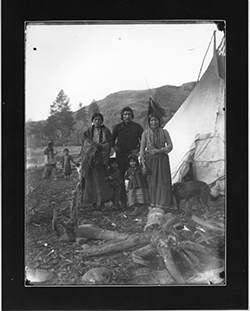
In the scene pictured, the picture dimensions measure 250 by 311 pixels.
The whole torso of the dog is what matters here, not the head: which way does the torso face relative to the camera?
to the viewer's left

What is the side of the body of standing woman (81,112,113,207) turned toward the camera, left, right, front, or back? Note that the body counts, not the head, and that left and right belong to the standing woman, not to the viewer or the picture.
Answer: front

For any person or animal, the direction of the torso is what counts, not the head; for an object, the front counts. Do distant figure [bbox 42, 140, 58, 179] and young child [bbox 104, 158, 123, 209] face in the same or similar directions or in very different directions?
same or similar directions

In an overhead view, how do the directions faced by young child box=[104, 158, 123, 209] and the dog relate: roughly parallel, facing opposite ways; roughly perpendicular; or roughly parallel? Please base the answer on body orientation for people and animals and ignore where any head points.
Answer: roughly perpendicular

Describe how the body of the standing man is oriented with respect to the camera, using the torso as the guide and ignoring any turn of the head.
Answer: toward the camera

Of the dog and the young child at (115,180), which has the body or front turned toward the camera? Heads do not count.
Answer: the young child

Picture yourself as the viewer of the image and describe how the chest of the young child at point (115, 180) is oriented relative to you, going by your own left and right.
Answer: facing the viewer

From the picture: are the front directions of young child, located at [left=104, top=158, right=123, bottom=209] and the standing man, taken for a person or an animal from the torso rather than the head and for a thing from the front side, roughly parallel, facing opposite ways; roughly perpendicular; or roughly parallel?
roughly parallel
